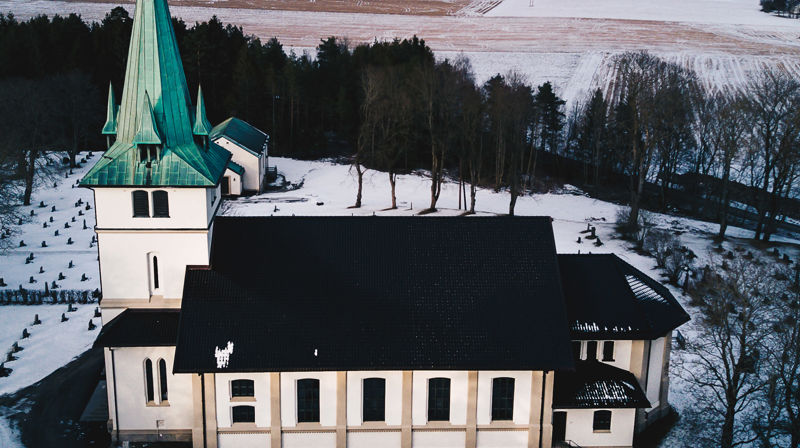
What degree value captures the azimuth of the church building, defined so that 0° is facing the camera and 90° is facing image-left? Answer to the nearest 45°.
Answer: approximately 90°
